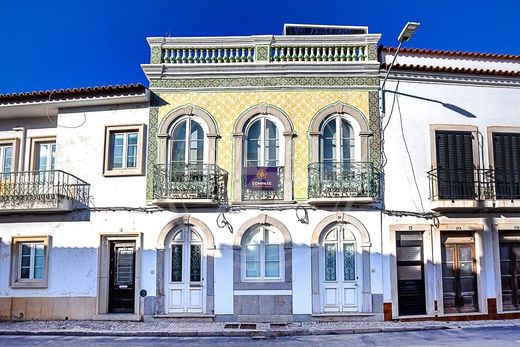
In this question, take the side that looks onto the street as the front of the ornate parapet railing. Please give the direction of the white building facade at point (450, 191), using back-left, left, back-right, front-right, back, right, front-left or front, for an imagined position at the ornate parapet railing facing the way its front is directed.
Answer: left

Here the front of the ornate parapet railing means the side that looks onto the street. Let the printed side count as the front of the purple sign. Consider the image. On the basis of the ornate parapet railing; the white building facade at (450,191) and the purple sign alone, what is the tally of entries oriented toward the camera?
3

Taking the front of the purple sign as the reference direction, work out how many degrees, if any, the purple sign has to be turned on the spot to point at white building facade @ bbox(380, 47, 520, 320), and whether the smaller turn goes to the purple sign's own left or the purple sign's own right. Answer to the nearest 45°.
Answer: approximately 90° to the purple sign's own left

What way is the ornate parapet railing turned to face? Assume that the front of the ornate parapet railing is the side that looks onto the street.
toward the camera

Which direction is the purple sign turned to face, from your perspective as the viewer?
facing the viewer

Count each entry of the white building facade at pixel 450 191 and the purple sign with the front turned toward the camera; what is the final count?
2
